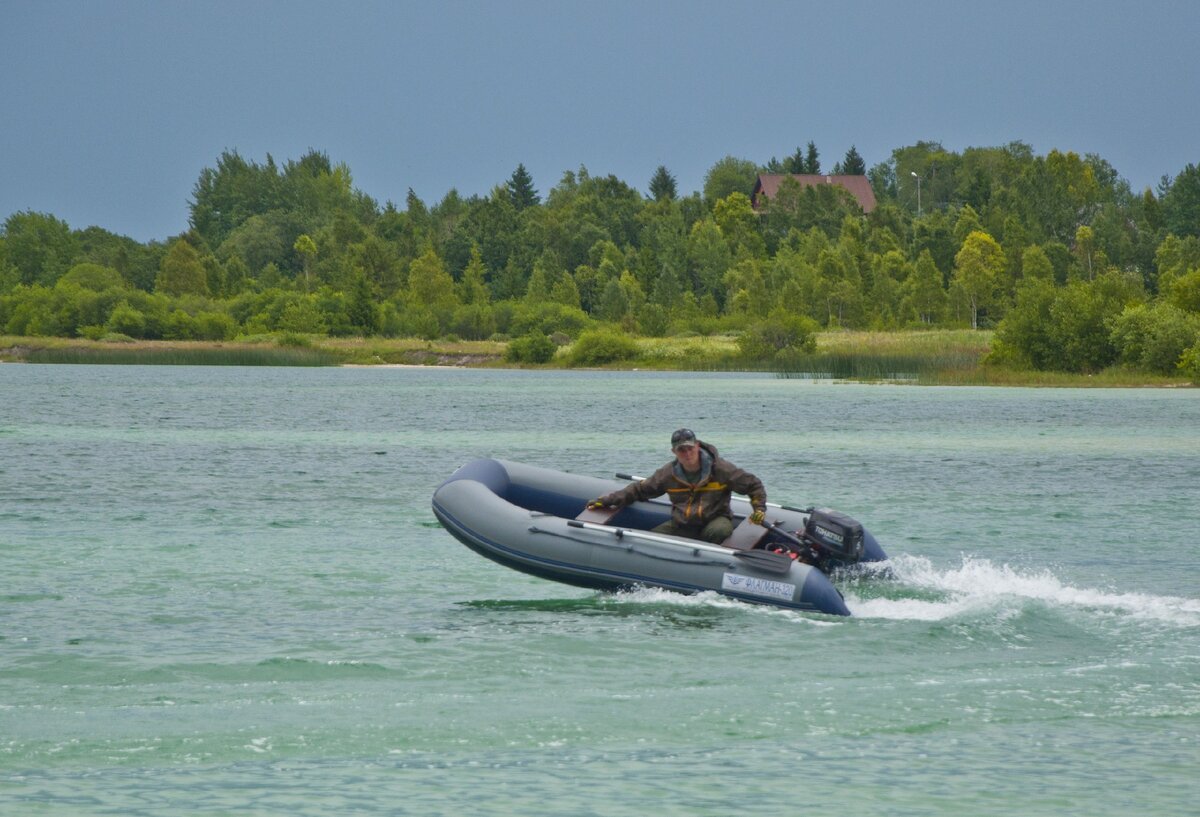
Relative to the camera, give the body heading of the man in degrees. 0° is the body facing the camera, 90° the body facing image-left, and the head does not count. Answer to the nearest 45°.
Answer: approximately 0°
